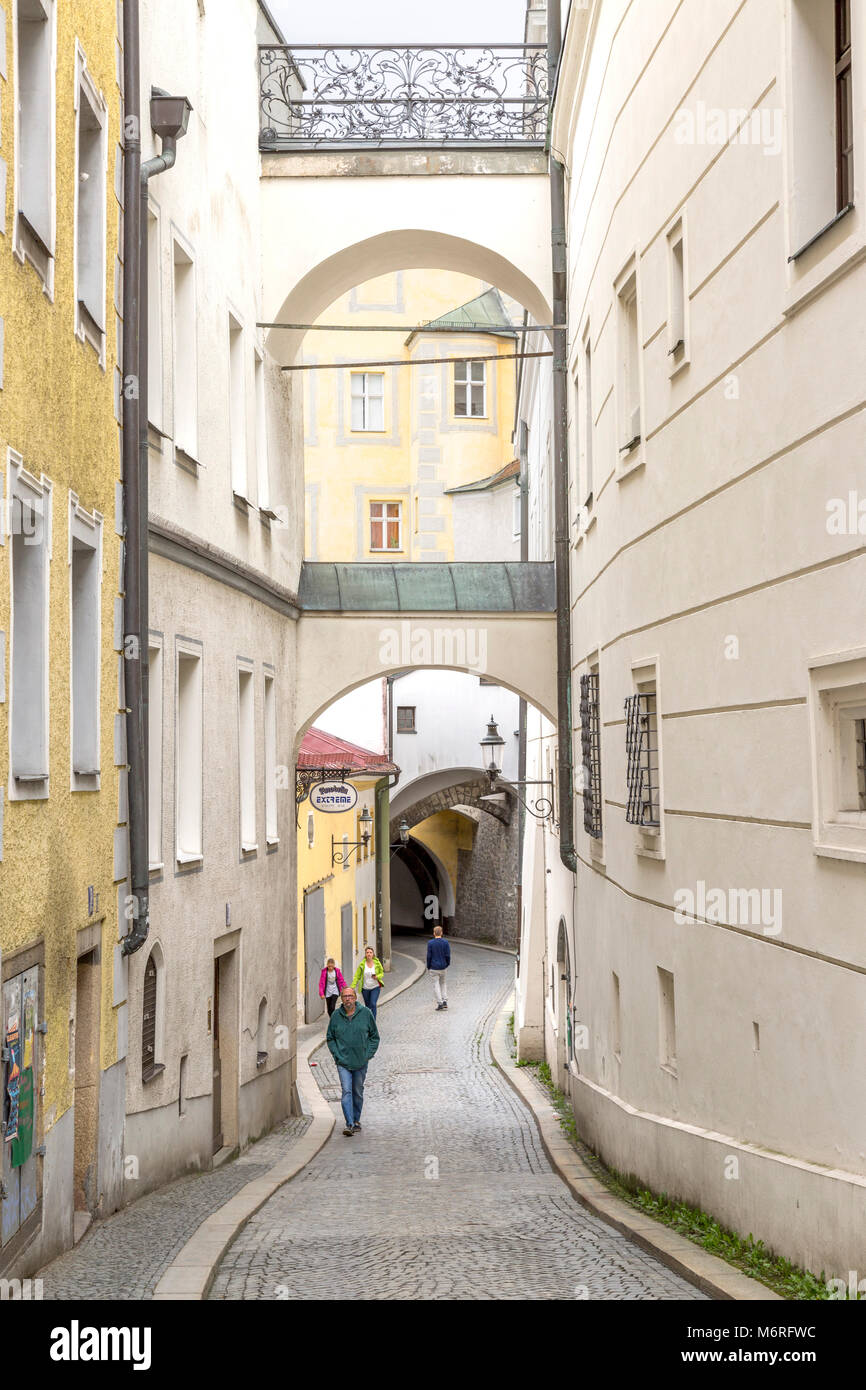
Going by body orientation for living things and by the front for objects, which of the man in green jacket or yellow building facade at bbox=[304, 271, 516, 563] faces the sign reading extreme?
the yellow building facade

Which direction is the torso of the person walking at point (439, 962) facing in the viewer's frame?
away from the camera

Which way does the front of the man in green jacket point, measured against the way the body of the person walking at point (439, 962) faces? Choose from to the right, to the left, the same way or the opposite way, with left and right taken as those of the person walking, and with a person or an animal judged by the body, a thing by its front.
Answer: the opposite way

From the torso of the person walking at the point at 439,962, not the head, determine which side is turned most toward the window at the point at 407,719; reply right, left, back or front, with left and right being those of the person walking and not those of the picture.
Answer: front

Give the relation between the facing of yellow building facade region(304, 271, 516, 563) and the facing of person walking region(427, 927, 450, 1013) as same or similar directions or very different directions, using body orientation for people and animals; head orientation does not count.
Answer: very different directions

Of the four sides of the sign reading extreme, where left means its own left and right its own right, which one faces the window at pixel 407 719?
back

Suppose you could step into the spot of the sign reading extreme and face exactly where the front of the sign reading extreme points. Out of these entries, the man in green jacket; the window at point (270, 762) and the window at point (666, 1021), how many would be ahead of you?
3

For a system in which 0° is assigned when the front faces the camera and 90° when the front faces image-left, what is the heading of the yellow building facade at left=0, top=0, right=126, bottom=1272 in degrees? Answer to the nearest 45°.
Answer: approximately 270°

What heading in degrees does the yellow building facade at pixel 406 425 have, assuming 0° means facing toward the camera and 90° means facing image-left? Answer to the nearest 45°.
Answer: approximately 0°

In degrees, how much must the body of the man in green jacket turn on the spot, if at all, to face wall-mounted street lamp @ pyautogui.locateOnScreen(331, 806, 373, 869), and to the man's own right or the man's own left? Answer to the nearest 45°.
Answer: approximately 180°

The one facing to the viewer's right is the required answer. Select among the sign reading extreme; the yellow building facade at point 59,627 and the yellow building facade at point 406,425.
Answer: the yellow building facade at point 59,627

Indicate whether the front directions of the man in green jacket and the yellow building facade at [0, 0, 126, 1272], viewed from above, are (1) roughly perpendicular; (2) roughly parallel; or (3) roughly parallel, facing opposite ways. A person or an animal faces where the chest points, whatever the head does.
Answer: roughly perpendicular

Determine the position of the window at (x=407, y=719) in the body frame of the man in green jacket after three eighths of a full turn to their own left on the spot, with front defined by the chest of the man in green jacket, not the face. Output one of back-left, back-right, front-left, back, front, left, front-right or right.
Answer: front-left

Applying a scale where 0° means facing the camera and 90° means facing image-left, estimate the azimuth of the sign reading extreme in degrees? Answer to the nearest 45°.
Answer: approximately 0°
